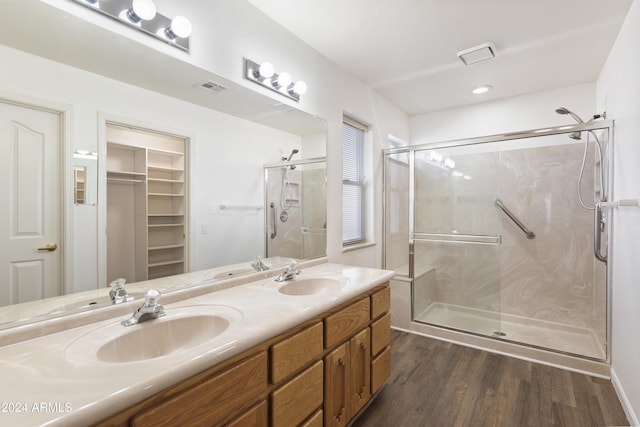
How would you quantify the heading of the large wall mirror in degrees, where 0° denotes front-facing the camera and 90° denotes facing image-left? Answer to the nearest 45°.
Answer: approximately 315°

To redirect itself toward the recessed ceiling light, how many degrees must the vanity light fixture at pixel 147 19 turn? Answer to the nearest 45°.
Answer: approximately 45° to its left
